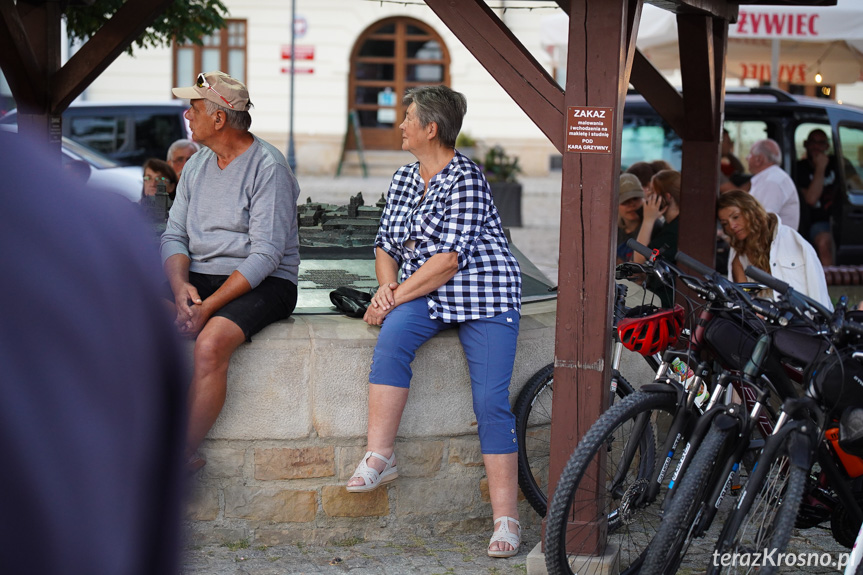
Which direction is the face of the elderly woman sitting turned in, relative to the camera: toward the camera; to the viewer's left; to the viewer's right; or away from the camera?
to the viewer's left

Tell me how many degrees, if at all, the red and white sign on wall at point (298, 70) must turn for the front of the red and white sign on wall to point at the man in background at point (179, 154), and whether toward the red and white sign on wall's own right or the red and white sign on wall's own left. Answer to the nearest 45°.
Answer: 0° — it already faces them

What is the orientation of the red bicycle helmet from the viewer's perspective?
to the viewer's left

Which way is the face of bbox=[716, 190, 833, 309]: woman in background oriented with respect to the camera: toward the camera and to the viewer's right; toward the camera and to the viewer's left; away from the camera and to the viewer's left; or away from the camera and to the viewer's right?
toward the camera and to the viewer's left

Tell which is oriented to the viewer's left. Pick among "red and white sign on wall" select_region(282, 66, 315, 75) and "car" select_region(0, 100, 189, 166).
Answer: the car

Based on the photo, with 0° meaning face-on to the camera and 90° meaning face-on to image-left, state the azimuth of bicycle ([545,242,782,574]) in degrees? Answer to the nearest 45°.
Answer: approximately 45°

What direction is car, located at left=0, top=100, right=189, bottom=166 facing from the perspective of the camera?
to the viewer's left

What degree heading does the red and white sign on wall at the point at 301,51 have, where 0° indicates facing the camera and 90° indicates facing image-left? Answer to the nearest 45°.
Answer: approximately 0°

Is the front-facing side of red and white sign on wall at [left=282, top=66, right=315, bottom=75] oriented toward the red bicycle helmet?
yes

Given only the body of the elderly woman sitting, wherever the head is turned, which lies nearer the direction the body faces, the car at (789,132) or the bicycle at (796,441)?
the bicycle

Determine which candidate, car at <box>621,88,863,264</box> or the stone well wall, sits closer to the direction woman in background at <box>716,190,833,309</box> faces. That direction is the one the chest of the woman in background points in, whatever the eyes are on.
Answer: the stone well wall

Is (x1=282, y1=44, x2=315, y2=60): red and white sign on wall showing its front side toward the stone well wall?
yes

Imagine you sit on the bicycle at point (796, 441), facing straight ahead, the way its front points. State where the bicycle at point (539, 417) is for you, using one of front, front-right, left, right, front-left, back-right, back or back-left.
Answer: right
